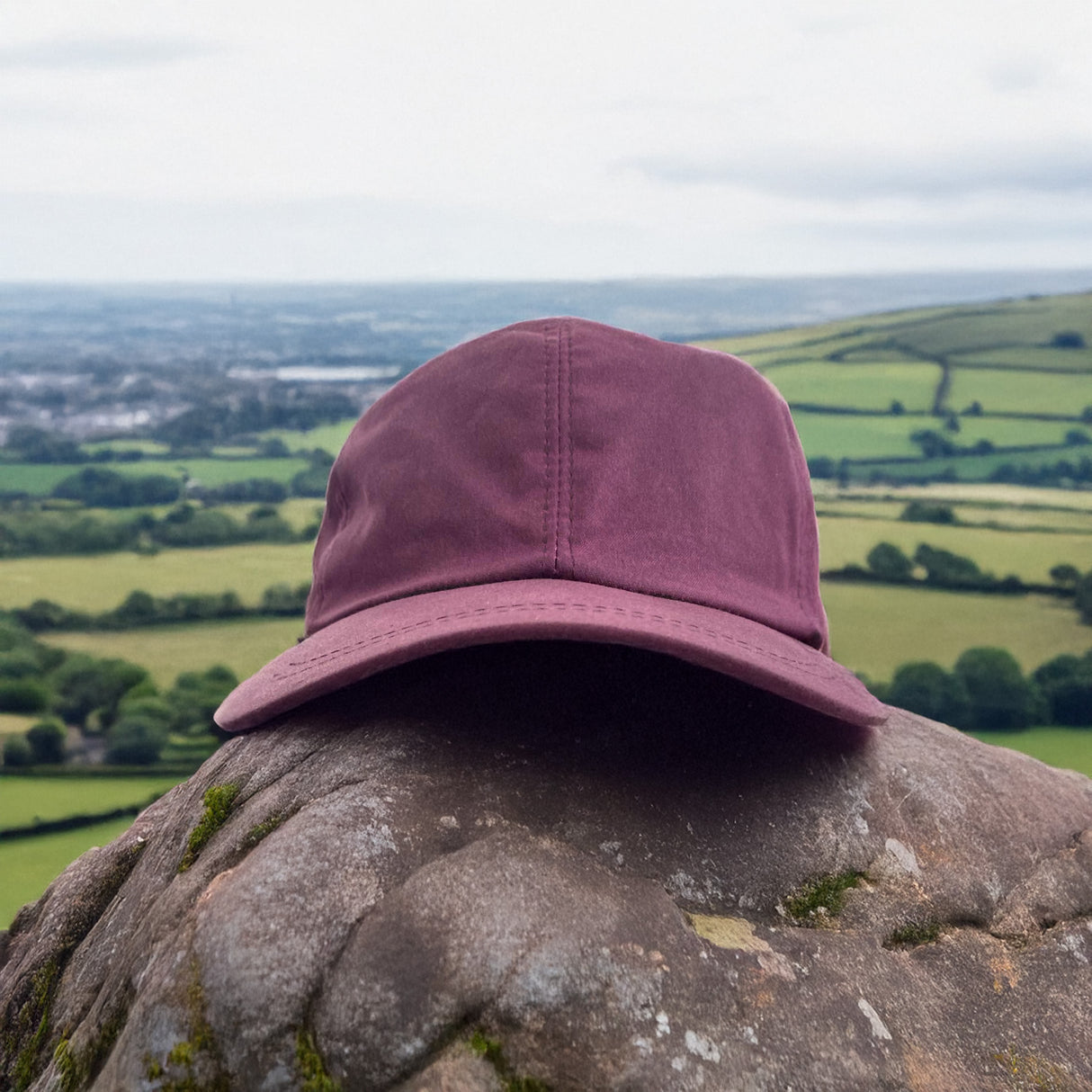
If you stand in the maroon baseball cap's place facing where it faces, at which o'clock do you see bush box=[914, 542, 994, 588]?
The bush is roughly at 7 o'clock from the maroon baseball cap.

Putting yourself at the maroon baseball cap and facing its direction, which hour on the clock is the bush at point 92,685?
The bush is roughly at 5 o'clock from the maroon baseball cap.

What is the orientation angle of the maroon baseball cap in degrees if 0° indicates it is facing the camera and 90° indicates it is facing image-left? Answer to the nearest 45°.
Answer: approximately 0°

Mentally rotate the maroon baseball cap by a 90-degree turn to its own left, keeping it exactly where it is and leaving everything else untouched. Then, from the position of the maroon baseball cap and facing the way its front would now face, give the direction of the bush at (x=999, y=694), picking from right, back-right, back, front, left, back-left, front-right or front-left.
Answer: front-left

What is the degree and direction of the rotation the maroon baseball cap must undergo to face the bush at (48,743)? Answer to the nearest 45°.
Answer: approximately 135° to its right

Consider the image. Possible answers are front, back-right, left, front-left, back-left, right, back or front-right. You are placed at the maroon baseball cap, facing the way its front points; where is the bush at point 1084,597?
back-left

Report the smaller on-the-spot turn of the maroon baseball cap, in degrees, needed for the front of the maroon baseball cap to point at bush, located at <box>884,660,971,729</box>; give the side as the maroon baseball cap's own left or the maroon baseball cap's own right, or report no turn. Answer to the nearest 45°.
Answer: approximately 135° to the maroon baseball cap's own left

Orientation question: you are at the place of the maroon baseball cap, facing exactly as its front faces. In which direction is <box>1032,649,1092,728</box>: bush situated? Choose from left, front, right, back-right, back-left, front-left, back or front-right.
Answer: back-left

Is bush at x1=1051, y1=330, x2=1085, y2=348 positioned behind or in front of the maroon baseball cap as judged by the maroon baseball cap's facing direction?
behind

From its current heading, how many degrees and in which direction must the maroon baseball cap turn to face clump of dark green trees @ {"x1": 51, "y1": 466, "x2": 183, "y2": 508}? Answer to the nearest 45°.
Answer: approximately 135° to its right
